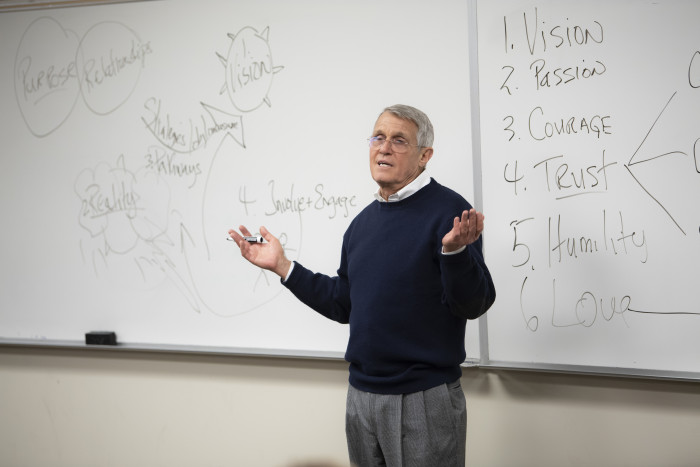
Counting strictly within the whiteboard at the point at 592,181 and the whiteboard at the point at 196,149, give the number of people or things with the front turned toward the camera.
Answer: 2

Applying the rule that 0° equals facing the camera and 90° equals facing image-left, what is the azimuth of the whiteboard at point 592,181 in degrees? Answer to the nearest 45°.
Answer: approximately 0°

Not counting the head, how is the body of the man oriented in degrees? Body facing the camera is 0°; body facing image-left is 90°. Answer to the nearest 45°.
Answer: approximately 45°

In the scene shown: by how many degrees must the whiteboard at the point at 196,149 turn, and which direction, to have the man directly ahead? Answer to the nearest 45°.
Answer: approximately 45° to its left

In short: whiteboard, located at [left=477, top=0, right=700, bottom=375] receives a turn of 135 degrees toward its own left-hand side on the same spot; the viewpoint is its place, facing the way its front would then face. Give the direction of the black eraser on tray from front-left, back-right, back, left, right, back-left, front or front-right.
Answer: back-left

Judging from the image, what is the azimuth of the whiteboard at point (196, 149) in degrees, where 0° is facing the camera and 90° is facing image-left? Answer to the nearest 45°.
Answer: approximately 0°
